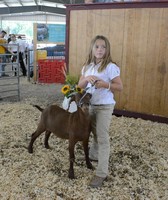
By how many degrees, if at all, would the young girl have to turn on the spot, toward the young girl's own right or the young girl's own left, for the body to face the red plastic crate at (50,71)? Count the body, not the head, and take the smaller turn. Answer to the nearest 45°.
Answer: approximately 135° to the young girl's own right

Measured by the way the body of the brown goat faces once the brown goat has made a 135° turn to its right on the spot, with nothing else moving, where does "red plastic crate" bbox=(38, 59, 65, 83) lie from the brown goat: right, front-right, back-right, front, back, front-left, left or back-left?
right

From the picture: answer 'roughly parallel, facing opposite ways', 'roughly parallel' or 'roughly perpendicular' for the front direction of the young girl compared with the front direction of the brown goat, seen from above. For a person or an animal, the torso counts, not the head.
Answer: roughly perpendicular

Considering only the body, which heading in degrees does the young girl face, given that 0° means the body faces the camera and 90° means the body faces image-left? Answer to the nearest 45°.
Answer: approximately 45°
